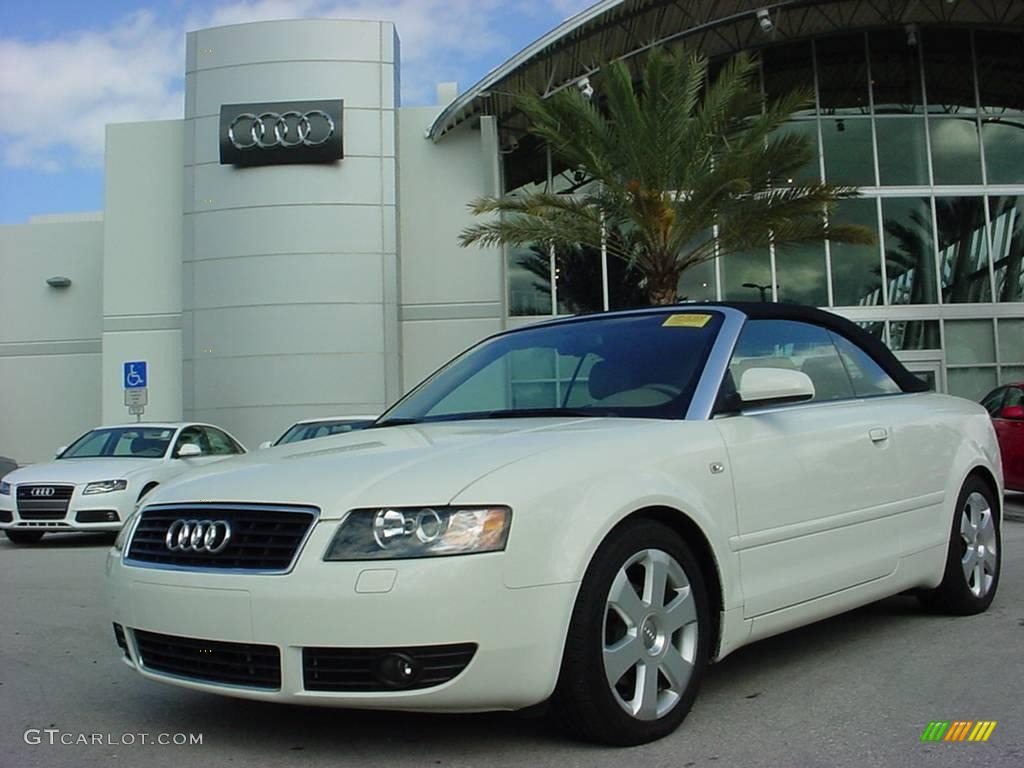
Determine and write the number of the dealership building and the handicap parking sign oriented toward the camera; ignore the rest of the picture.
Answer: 2

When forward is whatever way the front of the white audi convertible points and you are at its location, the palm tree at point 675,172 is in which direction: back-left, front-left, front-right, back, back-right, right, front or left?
back-right

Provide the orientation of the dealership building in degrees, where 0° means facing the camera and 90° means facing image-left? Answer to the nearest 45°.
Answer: approximately 0°

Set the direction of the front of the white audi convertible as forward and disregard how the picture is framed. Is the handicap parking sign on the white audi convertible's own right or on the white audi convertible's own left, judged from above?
on the white audi convertible's own right

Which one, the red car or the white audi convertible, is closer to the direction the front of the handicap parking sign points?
the white audi convertible

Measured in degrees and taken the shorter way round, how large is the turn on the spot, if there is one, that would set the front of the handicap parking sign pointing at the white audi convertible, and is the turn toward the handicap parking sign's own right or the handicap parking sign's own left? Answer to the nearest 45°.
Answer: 0° — it already faces it

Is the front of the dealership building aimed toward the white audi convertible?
yes

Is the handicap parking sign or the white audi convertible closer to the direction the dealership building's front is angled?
the white audi convertible
